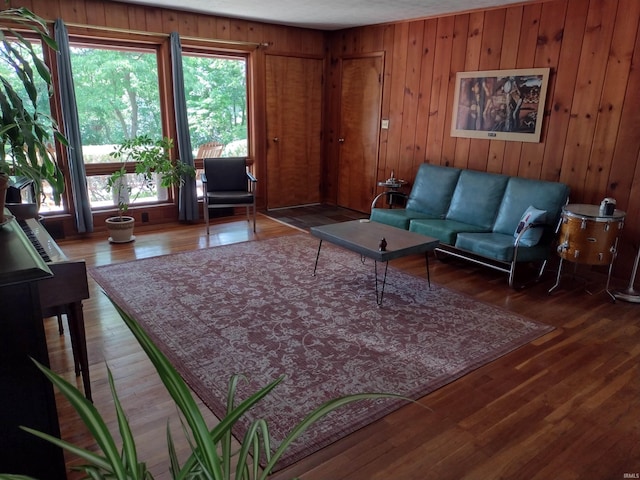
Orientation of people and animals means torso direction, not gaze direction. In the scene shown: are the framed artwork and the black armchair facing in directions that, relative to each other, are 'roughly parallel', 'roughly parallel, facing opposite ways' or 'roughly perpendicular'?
roughly perpendicular

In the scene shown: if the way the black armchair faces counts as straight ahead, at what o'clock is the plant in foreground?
The plant in foreground is roughly at 12 o'clock from the black armchair.

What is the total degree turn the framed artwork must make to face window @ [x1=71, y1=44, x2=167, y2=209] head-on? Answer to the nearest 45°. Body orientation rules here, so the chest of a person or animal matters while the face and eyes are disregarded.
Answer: approximately 45° to its right

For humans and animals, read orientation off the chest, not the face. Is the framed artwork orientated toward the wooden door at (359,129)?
no

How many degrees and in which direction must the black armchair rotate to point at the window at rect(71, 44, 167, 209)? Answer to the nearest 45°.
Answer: approximately 90° to its right

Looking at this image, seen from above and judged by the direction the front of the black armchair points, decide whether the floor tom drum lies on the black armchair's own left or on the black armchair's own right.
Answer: on the black armchair's own left

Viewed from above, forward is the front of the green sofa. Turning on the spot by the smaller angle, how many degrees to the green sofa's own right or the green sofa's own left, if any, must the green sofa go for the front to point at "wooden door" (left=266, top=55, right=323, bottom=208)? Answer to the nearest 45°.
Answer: approximately 90° to the green sofa's own right

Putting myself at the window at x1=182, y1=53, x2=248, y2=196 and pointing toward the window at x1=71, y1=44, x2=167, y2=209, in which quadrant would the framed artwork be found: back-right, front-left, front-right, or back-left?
back-left

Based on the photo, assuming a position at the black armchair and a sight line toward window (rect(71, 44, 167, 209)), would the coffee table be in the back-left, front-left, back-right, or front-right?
back-left

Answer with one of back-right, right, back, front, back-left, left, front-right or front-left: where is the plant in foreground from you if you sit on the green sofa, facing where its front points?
front-left

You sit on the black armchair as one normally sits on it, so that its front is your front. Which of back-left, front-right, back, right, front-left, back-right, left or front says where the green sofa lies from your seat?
front-left

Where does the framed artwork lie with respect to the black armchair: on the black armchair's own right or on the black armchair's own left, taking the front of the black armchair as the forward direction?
on the black armchair's own left

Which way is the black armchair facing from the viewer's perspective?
toward the camera

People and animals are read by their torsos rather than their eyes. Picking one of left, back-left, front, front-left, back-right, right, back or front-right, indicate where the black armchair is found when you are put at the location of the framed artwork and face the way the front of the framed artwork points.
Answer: front-right

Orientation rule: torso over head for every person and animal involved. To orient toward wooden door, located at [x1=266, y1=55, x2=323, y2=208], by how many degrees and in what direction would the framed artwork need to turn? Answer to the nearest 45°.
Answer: approximately 45° to its right

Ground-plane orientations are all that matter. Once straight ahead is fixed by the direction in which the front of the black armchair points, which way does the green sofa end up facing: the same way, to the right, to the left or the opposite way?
to the right

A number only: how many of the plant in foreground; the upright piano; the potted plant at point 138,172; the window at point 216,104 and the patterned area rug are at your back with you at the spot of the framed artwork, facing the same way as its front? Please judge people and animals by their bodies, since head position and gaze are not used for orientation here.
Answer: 0

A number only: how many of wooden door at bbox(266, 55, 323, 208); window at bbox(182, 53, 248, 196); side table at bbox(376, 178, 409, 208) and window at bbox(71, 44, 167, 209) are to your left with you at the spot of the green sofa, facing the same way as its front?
0

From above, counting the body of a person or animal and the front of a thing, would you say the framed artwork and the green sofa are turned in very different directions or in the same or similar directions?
same or similar directions

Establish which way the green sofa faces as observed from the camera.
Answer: facing the viewer and to the left of the viewer

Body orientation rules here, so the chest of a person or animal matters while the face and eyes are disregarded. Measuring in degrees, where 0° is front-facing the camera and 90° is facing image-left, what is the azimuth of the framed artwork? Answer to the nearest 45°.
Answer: approximately 45°
